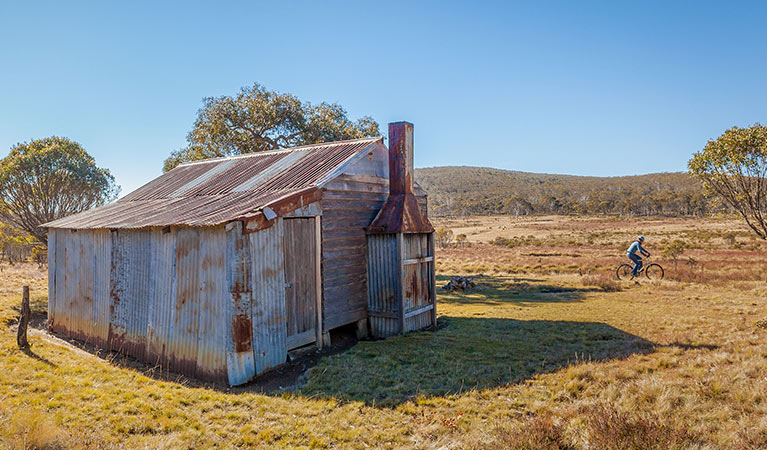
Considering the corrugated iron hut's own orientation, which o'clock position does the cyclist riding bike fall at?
The cyclist riding bike is roughly at 10 o'clock from the corrugated iron hut.

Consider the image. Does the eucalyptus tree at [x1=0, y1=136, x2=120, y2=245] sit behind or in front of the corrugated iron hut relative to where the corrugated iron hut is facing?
behind

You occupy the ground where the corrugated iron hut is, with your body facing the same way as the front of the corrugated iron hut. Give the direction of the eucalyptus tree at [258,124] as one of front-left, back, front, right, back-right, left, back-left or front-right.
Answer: back-left

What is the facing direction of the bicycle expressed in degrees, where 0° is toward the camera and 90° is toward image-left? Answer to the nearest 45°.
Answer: approximately 270°

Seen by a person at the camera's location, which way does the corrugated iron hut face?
facing the viewer and to the right of the viewer

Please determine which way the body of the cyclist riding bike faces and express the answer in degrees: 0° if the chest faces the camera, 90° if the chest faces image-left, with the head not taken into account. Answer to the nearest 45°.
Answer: approximately 270°

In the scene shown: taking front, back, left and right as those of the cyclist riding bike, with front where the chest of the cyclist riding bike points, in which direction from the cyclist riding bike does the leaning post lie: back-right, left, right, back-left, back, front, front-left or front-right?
back-right

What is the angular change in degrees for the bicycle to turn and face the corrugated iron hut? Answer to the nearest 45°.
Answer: approximately 135° to its right
